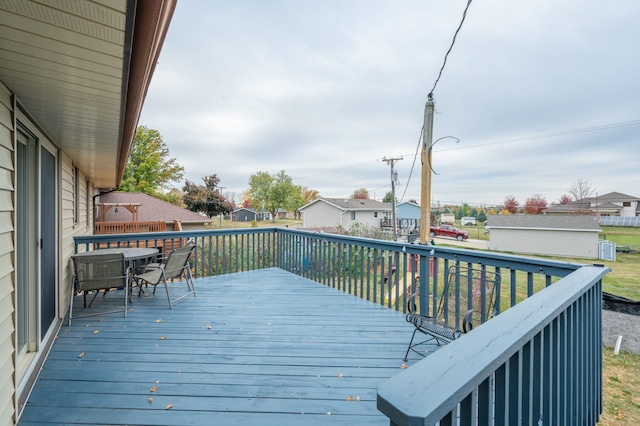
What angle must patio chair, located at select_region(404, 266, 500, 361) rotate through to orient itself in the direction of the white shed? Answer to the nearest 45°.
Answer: approximately 135° to its right

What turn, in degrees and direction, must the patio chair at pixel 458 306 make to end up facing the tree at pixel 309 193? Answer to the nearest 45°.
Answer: approximately 90° to its right

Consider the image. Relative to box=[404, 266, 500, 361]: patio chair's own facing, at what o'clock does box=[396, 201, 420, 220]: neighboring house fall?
The neighboring house is roughly at 4 o'clock from the patio chair.

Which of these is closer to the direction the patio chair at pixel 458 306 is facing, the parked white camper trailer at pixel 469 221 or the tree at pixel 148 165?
the tree

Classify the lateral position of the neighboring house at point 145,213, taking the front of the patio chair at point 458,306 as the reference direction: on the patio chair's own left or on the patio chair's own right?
on the patio chair's own right

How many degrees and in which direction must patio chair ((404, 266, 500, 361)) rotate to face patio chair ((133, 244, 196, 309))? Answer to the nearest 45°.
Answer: approximately 45° to its right

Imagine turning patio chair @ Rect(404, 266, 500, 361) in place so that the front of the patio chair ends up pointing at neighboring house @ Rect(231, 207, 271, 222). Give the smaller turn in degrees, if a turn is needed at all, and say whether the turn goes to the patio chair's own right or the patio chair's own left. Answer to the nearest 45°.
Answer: approximately 90° to the patio chair's own right

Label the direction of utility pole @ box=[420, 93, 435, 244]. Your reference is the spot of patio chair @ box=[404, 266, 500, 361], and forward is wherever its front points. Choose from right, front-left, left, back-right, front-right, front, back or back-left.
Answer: back-right

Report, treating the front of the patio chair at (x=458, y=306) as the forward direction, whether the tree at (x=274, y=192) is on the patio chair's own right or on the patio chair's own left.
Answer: on the patio chair's own right

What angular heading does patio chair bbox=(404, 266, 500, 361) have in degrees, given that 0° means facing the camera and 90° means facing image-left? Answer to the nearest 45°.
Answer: approximately 45°

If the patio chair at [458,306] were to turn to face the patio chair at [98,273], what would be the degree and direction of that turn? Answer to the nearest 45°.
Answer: approximately 45° to its right

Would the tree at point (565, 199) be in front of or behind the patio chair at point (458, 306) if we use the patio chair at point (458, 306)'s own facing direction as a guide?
behind

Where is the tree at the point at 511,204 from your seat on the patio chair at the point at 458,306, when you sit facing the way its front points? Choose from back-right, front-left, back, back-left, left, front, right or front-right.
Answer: back-right
